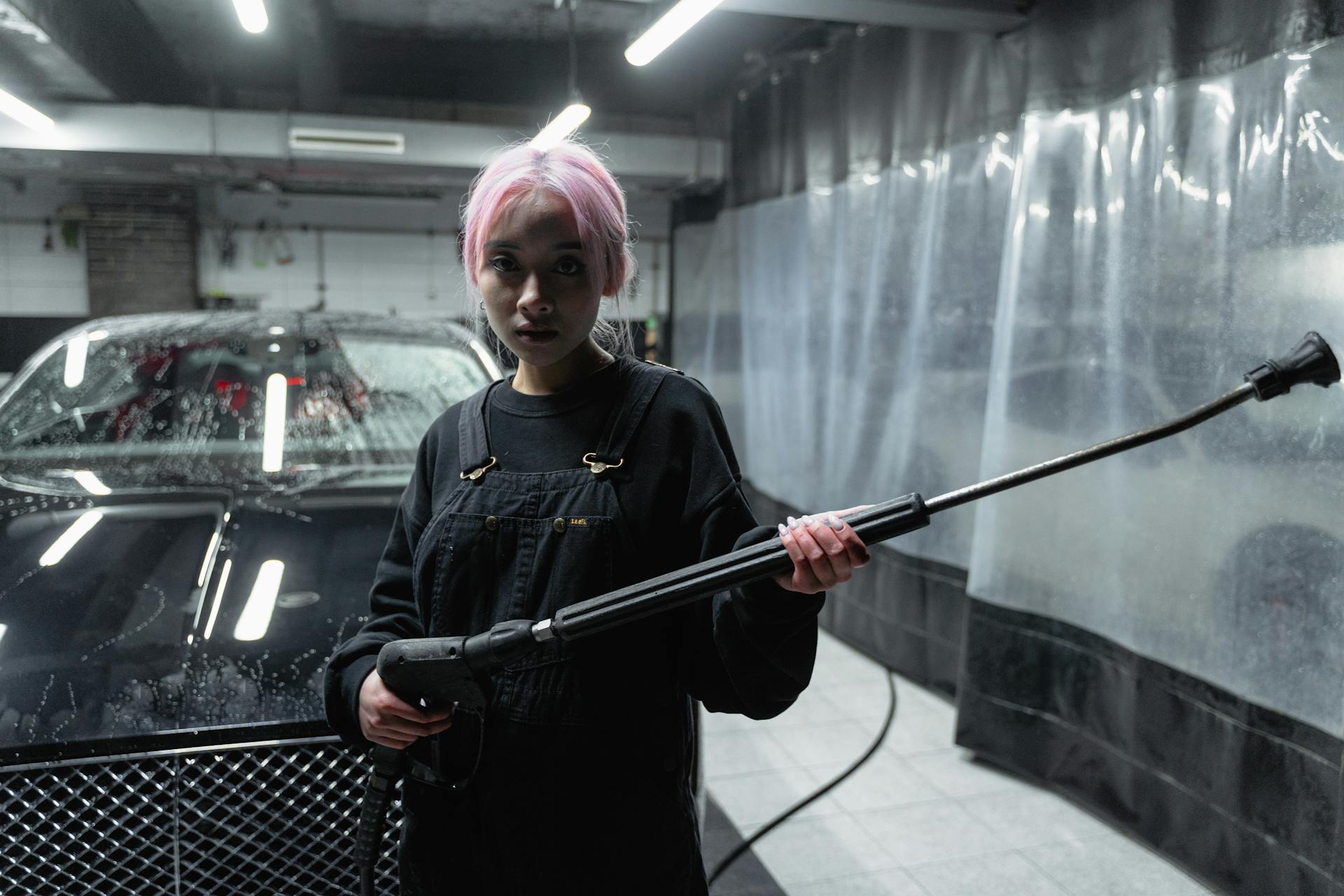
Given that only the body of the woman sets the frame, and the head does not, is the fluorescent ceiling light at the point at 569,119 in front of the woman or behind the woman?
behind

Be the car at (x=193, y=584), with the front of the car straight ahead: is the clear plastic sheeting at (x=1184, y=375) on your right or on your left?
on your left

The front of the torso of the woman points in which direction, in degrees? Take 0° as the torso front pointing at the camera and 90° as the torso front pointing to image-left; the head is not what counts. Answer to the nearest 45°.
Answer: approximately 0°

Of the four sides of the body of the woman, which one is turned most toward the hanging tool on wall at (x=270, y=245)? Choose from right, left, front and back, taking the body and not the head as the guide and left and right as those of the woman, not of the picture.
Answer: back

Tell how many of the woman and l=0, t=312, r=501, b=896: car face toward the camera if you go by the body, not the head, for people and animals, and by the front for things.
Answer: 2

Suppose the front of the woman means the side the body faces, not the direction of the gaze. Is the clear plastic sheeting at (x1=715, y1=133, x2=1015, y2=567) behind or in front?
behind

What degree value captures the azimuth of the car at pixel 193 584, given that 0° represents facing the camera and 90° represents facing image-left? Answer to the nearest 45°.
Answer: approximately 0°

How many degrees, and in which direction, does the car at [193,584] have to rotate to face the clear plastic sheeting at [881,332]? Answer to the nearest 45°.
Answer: approximately 135° to its left
